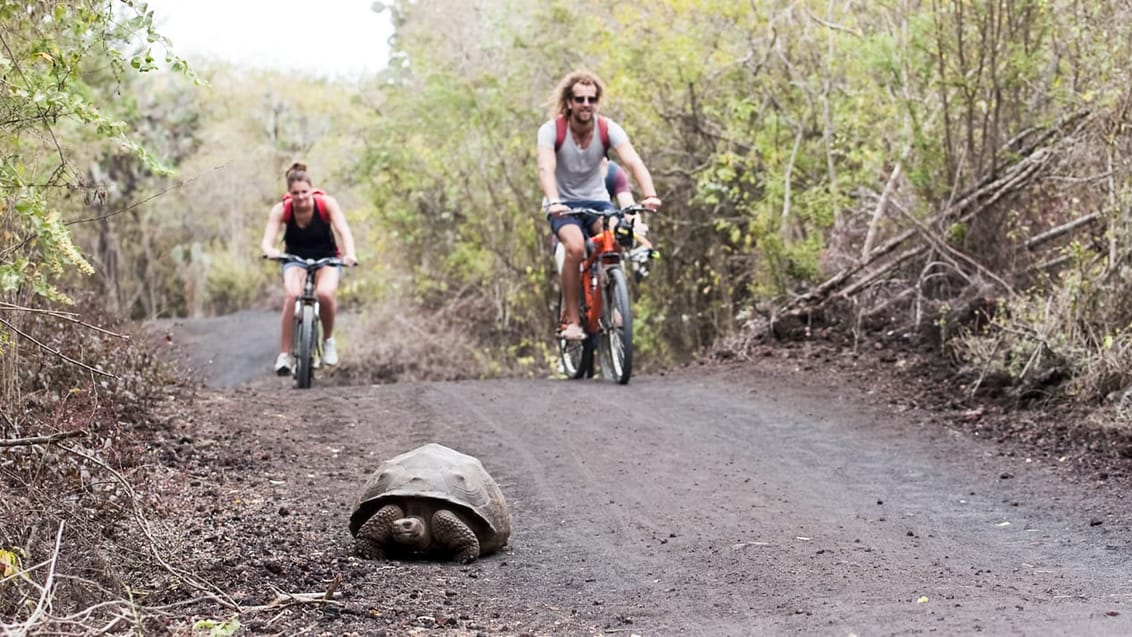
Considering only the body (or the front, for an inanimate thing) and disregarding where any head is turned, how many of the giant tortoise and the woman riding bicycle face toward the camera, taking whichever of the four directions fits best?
2

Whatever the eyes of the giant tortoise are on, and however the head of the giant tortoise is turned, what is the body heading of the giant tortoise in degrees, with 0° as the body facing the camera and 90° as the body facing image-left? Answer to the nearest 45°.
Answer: approximately 0°

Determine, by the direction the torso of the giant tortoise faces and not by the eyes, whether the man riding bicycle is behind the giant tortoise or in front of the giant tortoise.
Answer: behind

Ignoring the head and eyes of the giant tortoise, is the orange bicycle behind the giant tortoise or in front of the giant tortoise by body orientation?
behind

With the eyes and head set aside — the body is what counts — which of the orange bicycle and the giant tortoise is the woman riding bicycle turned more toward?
the giant tortoise

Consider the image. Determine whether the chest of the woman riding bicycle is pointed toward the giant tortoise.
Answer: yes

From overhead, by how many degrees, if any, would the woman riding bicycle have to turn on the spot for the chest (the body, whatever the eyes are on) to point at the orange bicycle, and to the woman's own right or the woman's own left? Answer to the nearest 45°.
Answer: approximately 90° to the woman's own left
